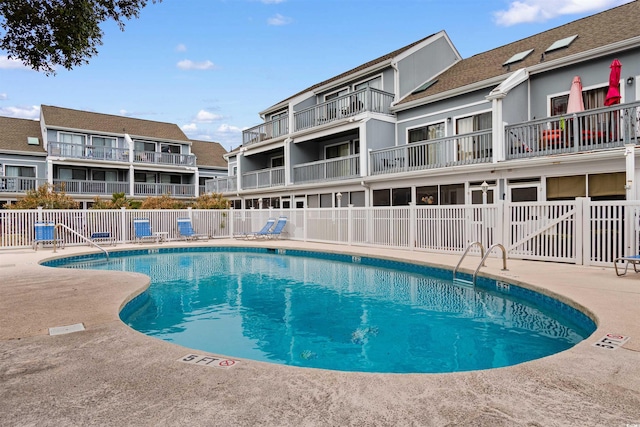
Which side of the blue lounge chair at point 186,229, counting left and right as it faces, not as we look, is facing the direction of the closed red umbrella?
front

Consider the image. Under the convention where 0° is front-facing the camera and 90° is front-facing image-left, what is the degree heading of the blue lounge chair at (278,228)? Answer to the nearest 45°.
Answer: approximately 45°

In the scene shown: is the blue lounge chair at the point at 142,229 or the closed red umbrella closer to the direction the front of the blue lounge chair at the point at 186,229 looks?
the closed red umbrella

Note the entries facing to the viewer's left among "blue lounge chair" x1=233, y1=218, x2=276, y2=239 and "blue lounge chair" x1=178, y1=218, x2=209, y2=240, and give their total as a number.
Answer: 1

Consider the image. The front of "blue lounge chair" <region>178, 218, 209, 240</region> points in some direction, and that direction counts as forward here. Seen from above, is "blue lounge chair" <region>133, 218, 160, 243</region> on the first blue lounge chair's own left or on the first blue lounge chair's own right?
on the first blue lounge chair's own right

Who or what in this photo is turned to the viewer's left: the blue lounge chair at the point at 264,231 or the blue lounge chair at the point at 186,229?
the blue lounge chair at the point at 264,231

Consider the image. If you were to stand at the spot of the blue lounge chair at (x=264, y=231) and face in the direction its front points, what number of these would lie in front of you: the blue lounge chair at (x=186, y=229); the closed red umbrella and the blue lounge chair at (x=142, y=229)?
2

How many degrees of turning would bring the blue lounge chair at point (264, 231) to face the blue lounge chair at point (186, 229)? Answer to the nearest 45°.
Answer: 0° — it already faces it

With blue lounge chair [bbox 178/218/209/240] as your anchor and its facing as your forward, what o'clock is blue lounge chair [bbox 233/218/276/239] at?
blue lounge chair [bbox 233/218/276/239] is roughly at 11 o'clock from blue lounge chair [bbox 178/218/209/240].

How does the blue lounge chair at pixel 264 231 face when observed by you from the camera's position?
facing to the left of the viewer

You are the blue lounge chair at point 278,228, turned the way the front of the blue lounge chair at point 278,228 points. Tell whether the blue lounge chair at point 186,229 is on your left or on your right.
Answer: on your right
